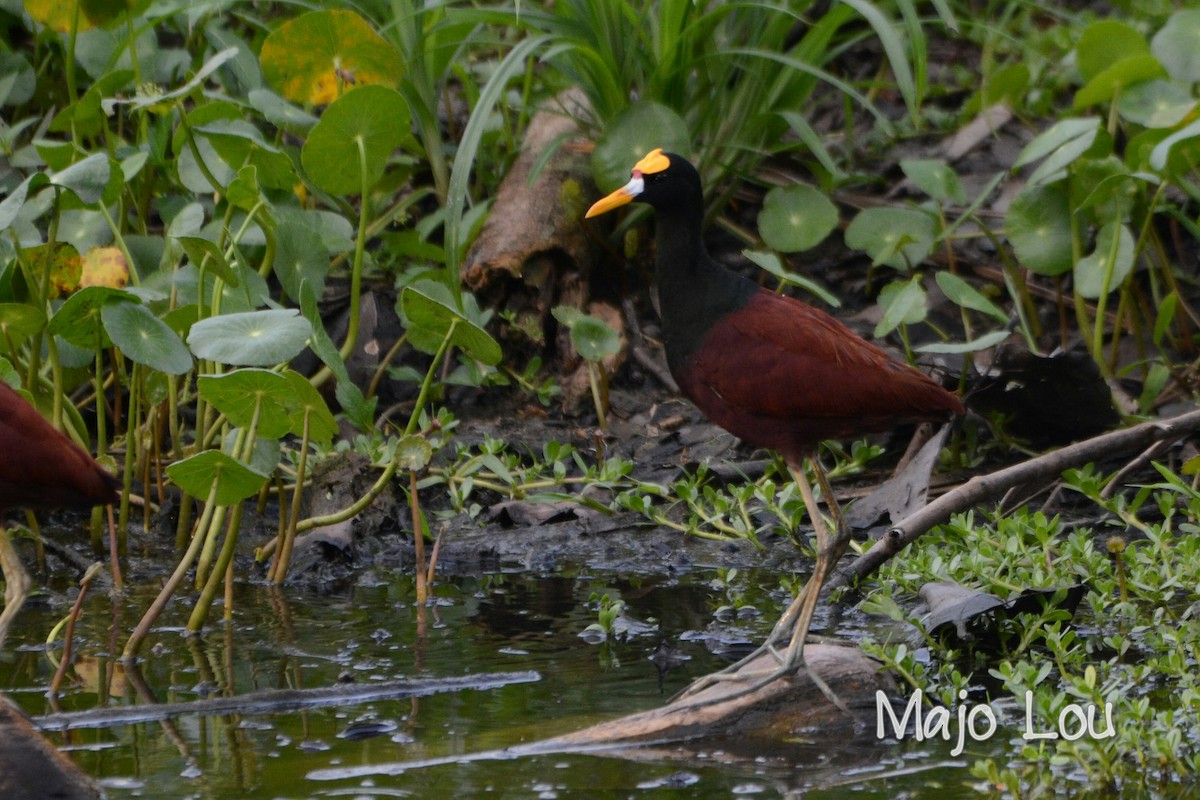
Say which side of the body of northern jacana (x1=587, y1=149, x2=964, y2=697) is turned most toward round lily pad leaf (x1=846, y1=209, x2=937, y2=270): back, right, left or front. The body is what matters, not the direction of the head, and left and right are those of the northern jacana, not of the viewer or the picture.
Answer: right

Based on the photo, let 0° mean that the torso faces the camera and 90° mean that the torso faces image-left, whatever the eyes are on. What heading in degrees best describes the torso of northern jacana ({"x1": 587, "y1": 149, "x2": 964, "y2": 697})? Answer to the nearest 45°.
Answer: approximately 90°

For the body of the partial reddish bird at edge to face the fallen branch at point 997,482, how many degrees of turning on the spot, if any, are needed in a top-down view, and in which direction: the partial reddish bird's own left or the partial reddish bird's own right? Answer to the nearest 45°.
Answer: approximately 180°

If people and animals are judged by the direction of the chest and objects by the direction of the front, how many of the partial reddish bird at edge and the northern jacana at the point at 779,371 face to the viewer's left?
2

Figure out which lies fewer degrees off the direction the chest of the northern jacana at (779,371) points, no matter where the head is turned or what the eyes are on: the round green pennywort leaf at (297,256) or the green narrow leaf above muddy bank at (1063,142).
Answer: the round green pennywort leaf

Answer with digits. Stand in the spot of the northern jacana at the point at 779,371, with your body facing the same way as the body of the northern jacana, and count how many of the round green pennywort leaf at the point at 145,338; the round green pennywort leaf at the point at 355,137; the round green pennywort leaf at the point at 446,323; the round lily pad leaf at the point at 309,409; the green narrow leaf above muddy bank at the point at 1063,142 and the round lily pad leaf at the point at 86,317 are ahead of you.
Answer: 5

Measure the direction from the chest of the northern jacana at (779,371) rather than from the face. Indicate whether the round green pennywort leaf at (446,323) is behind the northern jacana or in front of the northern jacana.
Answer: in front

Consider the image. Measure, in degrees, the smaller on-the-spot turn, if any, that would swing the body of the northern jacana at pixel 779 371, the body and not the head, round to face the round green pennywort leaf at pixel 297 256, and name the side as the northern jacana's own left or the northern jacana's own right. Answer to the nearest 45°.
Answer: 0° — it already faces it

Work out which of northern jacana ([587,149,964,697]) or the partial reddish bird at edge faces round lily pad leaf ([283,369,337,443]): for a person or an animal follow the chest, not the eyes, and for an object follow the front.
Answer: the northern jacana

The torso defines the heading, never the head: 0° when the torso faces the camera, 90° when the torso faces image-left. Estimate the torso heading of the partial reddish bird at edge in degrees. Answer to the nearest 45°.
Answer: approximately 90°
